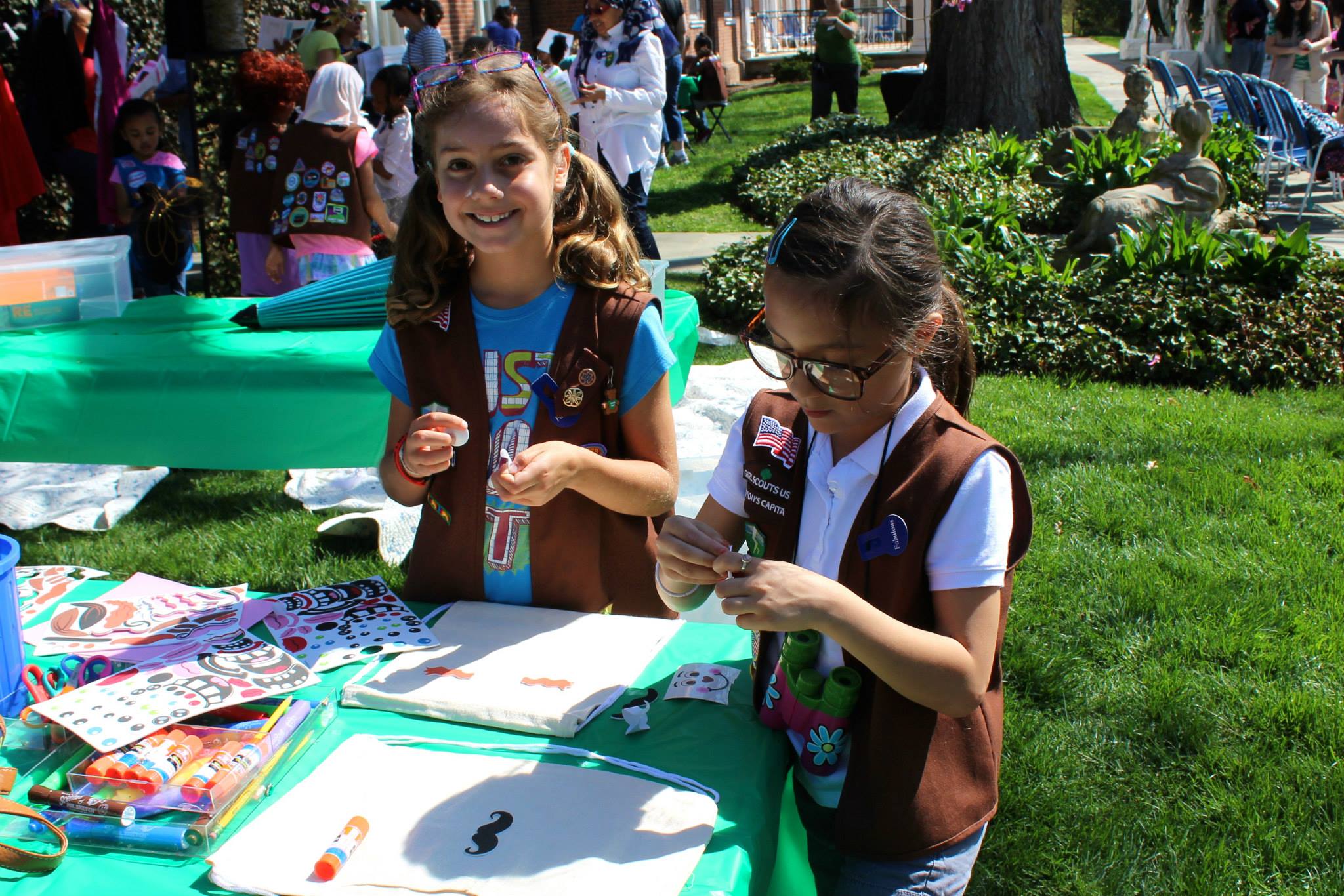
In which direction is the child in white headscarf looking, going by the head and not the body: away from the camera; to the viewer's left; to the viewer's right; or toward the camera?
away from the camera

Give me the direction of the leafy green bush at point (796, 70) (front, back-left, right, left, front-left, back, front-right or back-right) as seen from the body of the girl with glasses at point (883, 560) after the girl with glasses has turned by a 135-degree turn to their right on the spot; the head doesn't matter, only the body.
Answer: front

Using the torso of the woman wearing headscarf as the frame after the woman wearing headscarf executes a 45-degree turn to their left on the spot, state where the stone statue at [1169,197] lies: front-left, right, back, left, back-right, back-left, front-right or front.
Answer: left

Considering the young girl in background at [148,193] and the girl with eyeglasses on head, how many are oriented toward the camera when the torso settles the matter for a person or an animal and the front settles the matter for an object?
2

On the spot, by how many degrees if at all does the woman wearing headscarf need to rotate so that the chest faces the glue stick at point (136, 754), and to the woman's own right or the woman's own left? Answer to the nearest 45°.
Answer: approximately 45° to the woman's own left

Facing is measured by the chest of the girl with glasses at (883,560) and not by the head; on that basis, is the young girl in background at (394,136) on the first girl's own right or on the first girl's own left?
on the first girl's own right

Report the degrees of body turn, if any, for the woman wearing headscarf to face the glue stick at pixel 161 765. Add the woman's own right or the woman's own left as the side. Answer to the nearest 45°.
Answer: approximately 45° to the woman's own left

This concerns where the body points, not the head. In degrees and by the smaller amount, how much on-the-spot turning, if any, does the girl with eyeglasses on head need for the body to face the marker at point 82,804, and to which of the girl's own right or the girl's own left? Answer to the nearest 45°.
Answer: approximately 45° to the girl's own right

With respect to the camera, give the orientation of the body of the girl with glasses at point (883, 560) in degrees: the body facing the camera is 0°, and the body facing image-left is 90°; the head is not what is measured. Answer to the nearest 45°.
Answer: approximately 45°

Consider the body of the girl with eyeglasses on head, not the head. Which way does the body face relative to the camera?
toward the camera

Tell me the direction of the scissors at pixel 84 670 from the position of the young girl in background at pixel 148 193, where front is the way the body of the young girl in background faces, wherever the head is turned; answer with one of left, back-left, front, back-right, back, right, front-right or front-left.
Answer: front

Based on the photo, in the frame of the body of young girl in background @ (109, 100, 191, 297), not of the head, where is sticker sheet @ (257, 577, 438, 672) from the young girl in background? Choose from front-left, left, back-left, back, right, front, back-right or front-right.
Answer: front

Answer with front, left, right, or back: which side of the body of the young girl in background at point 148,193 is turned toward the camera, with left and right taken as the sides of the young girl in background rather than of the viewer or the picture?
front
